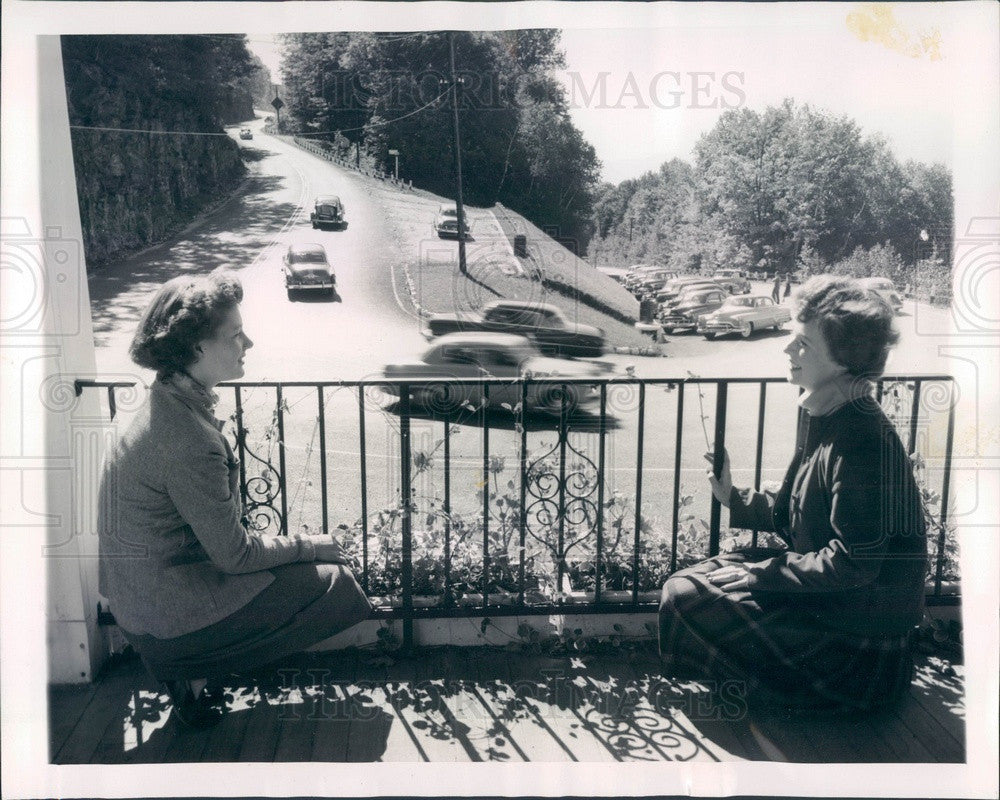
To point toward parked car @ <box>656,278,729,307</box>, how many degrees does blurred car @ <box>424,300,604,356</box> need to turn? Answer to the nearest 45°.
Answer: approximately 180°

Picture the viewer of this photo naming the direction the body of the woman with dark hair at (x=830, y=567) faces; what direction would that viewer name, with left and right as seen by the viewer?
facing to the left of the viewer

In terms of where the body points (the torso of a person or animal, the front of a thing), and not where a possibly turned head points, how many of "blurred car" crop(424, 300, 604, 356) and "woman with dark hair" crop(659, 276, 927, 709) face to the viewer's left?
2

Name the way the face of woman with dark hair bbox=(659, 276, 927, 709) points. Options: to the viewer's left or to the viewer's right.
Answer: to the viewer's left

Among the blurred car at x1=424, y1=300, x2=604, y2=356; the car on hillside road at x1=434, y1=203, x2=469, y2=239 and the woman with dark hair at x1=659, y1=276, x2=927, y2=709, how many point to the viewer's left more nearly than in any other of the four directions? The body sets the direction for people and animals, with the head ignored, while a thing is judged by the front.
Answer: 2

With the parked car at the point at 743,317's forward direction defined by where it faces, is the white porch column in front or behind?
in front

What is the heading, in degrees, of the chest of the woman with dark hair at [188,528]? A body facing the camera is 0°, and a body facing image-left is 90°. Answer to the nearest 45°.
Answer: approximately 270°

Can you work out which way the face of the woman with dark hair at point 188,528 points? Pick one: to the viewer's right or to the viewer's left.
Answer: to the viewer's right

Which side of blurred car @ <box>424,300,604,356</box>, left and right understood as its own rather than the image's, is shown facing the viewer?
left
